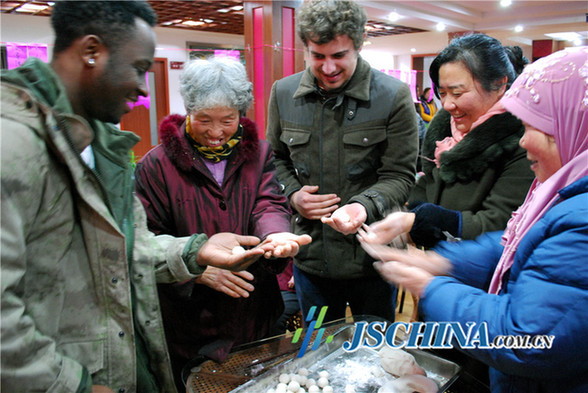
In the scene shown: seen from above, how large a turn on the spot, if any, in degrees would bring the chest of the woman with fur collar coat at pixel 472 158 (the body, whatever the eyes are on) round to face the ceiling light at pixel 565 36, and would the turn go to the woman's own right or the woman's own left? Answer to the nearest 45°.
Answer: approximately 135° to the woman's own right

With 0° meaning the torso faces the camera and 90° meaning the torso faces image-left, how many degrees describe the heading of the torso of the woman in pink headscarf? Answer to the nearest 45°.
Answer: approximately 90°

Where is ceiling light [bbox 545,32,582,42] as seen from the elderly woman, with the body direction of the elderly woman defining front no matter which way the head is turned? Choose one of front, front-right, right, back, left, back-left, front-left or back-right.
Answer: back-left

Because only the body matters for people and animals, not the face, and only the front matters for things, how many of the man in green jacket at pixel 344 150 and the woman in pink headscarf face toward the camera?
1

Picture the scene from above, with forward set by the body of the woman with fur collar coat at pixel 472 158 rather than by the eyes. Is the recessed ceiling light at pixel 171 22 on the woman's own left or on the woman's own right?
on the woman's own right

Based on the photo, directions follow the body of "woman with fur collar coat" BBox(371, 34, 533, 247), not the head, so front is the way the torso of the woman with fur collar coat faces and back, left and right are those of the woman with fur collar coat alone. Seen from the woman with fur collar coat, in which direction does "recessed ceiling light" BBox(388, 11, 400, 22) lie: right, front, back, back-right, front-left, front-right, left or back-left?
back-right

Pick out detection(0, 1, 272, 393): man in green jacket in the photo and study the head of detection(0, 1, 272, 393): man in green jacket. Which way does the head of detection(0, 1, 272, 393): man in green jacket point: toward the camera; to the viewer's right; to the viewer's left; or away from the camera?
to the viewer's right

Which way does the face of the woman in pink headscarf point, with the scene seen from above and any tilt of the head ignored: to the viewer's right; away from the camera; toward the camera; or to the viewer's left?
to the viewer's left
